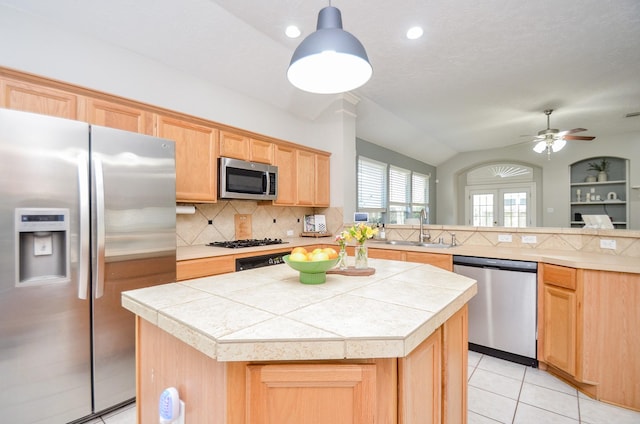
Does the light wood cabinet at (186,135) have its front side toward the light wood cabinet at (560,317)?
yes

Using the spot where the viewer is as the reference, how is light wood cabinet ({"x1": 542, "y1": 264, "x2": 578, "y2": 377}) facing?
facing the viewer and to the left of the viewer

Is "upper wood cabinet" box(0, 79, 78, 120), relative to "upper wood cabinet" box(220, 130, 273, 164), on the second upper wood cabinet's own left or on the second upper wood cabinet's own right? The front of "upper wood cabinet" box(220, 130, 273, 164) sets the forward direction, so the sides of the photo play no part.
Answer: on the second upper wood cabinet's own right

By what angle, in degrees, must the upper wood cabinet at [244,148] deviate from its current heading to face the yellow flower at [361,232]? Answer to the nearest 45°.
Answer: approximately 45° to its right

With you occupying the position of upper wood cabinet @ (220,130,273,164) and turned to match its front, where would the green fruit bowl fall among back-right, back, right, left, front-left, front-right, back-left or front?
front-right

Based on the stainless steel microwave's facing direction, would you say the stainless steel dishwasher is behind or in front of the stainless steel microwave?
in front

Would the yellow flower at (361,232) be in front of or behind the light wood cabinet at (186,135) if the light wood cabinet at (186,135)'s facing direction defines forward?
in front

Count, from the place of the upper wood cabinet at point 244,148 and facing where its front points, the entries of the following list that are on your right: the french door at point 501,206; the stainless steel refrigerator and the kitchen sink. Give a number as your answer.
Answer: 1

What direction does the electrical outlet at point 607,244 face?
toward the camera

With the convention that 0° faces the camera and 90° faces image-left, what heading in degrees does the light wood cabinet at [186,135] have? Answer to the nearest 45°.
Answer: approximately 315°

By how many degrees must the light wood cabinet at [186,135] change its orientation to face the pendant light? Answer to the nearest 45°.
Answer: approximately 45° to its right

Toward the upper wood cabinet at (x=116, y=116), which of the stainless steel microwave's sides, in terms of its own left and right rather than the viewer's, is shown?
right
